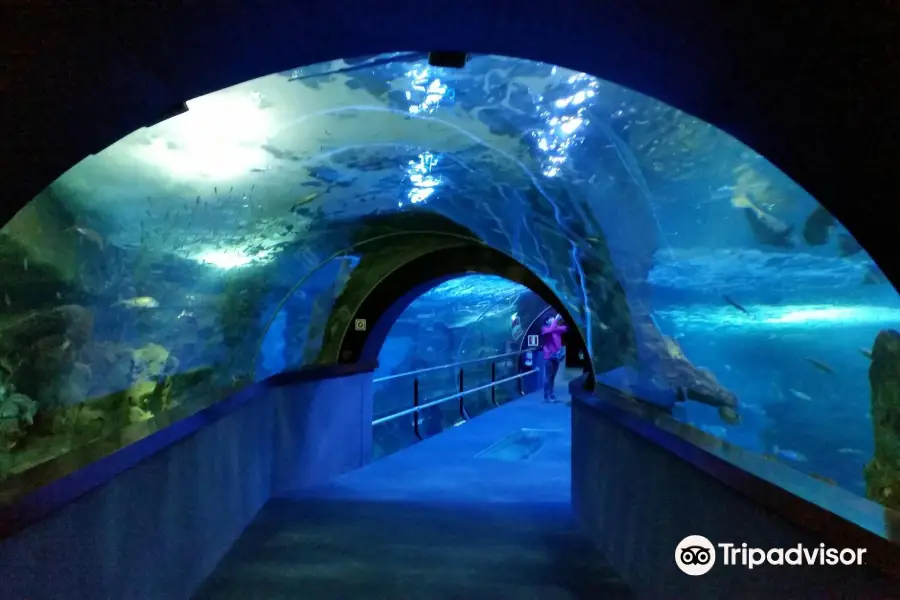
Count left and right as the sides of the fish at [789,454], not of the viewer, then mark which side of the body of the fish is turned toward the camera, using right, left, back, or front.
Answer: right

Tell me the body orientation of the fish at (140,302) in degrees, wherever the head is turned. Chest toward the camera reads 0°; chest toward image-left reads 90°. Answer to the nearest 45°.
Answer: approximately 270°
